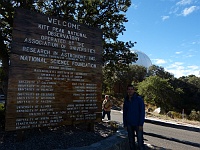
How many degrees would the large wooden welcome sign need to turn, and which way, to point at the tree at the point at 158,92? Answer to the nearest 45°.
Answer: approximately 90° to its left

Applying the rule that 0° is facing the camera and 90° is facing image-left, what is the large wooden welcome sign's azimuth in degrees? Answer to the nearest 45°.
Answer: approximately 315°

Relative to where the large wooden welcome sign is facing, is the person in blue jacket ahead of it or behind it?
ahead

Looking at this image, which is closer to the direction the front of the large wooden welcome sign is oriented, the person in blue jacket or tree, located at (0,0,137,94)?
the person in blue jacket
